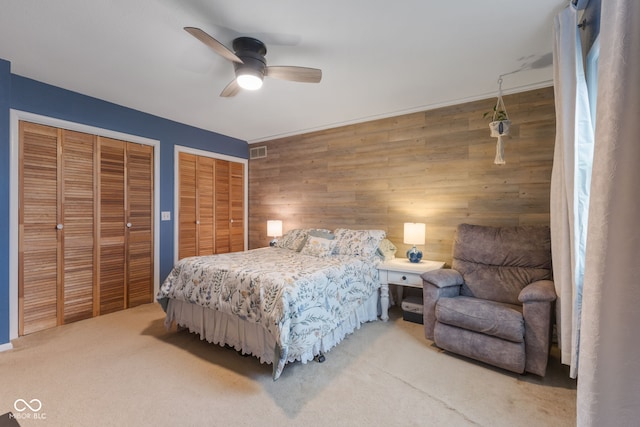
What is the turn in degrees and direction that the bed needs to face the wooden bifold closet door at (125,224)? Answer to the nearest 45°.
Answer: approximately 90° to its right

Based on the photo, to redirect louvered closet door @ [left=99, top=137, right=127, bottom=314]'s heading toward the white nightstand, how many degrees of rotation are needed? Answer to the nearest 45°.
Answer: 0° — it already faces it

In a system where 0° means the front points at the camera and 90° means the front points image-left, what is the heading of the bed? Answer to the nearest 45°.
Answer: approximately 45°

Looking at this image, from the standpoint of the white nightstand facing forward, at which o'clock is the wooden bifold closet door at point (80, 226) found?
The wooden bifold closet door is roughly at 1 o'clock from the white nightstand.

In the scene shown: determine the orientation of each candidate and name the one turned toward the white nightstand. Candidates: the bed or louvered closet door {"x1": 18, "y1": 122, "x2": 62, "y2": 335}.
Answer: the louvered closet door

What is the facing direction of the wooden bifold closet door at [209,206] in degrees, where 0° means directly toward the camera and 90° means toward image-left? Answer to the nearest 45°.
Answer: approximately 315°
